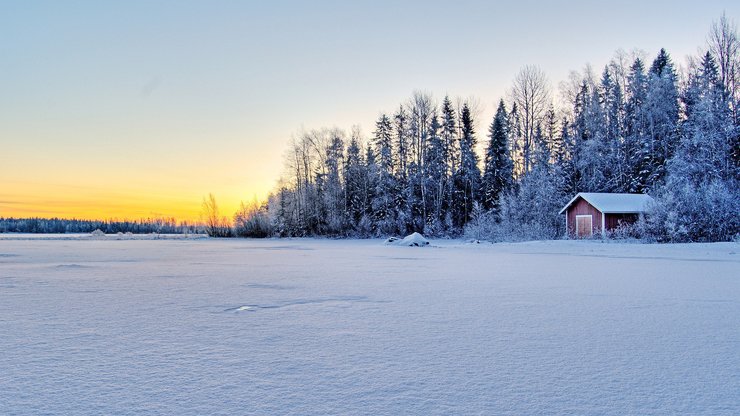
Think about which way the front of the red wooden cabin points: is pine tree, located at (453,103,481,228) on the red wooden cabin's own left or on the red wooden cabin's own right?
on the red wooden cabin's own right

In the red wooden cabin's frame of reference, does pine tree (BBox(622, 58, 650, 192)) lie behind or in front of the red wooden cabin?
behind

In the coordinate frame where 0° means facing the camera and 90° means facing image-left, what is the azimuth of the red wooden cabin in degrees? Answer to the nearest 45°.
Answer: approximately 45°

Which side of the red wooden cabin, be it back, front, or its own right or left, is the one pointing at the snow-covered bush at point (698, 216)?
left

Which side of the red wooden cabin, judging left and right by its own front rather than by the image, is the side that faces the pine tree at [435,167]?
right

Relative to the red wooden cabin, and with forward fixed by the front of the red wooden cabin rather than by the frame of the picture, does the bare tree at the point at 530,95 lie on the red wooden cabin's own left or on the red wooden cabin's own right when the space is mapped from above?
on the red wooden cabin's own right

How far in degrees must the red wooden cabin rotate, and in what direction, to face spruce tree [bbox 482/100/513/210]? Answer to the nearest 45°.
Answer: approximately 90° to its right
